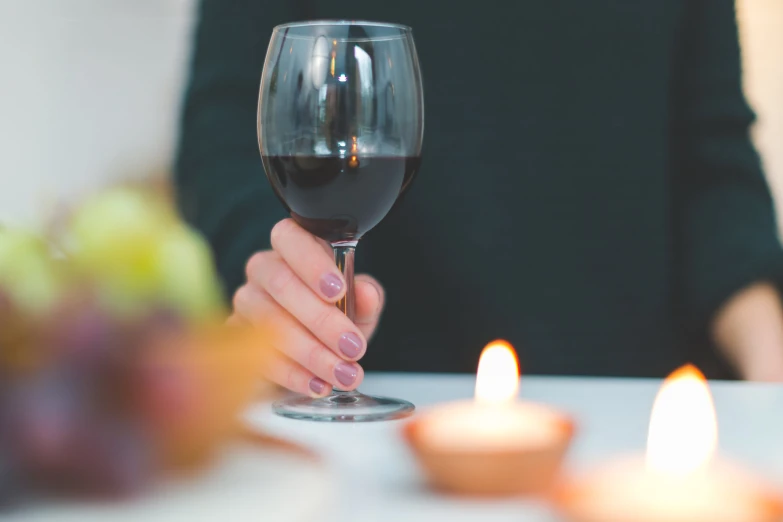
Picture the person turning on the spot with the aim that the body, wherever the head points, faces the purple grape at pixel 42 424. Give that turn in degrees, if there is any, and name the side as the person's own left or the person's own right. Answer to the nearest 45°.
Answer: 0° — they already face it

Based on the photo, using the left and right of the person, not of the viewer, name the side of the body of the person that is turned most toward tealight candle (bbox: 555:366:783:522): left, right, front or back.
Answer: front

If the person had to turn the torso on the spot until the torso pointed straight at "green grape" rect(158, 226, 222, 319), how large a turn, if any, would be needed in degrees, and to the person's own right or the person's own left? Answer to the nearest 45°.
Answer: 0° — they already face it

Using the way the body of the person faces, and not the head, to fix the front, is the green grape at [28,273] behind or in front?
in front

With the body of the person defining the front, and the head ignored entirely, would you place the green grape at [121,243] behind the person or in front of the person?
in front

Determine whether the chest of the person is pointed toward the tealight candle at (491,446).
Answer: yes
